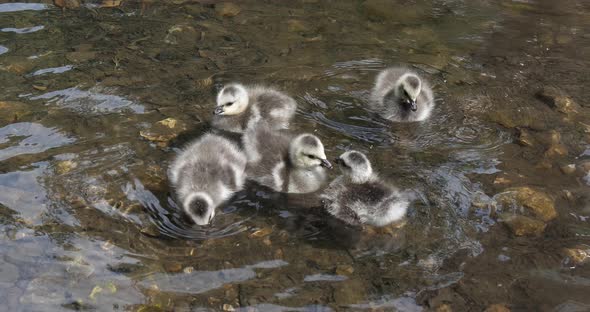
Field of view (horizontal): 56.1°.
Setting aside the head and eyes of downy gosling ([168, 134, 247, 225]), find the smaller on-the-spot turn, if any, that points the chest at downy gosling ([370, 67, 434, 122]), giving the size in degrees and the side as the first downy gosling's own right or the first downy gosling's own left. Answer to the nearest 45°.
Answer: approximately 135° to the first downy gosling's own left

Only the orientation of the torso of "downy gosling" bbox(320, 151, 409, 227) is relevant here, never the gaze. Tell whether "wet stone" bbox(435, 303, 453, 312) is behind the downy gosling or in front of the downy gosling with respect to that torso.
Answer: behind

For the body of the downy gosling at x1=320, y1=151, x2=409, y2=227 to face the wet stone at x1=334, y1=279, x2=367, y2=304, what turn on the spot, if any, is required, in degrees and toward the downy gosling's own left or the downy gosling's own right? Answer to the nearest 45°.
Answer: approximately 135° to the downy gosling's own left

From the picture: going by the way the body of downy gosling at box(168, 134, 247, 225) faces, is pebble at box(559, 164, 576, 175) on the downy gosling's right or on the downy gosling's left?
on the downy gosling's left

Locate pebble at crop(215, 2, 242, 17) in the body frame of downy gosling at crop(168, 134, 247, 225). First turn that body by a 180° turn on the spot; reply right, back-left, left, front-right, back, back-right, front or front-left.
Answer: front

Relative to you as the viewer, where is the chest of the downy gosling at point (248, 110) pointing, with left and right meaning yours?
facing to the left of the viewer

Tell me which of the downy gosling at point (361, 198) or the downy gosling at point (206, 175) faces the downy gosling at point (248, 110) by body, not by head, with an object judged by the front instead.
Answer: the downy gosling at point (361, 198)

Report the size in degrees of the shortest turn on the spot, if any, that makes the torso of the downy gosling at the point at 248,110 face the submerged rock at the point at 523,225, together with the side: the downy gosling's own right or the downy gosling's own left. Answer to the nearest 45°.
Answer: approximately 135° to the downy gosling's own left

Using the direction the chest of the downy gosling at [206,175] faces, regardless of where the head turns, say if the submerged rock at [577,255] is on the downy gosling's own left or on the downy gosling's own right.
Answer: on the downy gosling's own left

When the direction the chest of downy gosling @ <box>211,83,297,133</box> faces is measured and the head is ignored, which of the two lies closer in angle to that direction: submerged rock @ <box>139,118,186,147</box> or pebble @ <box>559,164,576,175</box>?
the submerged rock

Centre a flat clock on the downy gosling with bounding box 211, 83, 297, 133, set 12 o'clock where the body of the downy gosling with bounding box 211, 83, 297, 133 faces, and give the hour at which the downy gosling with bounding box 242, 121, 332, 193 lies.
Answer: the downy gosling with bounding box 242, 121, 332, 193 is roughly at 8 o'clock from the downy gosling with bounding box 211, 83, 297, 133.

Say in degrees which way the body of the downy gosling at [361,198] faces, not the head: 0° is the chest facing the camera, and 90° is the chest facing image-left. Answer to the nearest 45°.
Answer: approximately 135°

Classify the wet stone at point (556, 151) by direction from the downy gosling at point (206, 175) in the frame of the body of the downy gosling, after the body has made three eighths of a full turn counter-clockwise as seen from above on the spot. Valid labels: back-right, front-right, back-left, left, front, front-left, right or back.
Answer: front-right

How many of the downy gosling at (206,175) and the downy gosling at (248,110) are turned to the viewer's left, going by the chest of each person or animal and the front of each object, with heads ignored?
1
